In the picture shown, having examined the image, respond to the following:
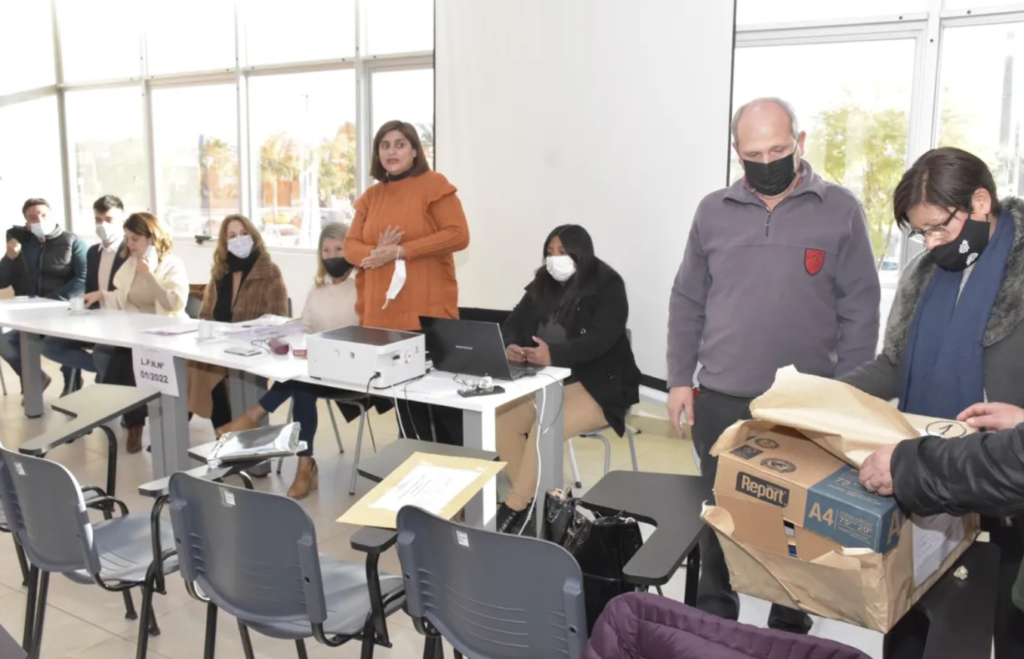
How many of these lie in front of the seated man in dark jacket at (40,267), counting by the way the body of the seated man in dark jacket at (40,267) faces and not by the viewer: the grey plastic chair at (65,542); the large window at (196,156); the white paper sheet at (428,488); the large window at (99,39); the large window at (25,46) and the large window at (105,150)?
2

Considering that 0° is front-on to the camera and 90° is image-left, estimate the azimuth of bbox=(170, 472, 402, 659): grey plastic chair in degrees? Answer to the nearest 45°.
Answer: approximately 225°

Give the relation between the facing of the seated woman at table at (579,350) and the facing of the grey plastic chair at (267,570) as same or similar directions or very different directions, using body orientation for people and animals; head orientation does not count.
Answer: very different directions

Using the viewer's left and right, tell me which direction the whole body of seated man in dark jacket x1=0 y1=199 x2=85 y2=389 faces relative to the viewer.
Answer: facing the viewer

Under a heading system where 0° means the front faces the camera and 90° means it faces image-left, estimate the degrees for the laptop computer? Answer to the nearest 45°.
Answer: approximately 225°

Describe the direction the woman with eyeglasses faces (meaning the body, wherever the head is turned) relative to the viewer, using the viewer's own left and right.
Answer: facing the viewer and to the left of the viewer

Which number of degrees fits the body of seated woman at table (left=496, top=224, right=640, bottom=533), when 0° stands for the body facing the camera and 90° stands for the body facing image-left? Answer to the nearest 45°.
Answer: approximately 45°

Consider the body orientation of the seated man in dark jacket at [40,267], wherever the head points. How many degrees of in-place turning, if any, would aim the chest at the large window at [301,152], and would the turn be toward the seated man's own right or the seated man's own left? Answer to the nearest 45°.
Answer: approximately 90° to the seated man's own left

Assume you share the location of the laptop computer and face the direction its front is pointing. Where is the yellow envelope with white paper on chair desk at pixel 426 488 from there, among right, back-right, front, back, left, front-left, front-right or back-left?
back-right

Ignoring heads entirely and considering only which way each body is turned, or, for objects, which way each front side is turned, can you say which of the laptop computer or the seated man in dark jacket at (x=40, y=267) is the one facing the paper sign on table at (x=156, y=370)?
the seated man in dark jacket

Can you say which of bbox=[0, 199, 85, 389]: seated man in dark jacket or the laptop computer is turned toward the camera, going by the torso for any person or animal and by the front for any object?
the seated man in dark jacket

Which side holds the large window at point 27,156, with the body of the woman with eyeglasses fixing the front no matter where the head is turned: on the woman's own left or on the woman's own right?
on the woman's own right

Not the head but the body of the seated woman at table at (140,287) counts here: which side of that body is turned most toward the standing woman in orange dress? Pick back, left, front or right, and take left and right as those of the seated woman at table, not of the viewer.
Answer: left

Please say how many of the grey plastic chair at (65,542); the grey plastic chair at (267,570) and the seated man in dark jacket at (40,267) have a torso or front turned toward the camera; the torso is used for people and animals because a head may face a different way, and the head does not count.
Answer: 1

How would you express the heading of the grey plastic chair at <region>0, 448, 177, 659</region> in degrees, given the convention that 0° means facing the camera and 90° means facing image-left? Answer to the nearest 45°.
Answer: approximately 225°

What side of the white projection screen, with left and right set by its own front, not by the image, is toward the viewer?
front

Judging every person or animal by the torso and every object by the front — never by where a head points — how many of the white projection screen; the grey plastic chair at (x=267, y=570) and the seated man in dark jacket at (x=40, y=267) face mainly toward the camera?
2

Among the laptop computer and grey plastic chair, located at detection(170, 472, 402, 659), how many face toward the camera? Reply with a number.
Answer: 0

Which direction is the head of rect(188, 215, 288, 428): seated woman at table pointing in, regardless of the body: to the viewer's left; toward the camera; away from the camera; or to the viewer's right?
toward the camera

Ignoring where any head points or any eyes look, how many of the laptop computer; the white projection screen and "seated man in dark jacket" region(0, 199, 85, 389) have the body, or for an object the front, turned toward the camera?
2

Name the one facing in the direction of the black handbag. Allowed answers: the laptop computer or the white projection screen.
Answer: the white projection screen

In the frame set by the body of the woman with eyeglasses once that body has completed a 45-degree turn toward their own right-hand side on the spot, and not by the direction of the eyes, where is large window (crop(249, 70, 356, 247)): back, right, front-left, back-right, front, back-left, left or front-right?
front-right
